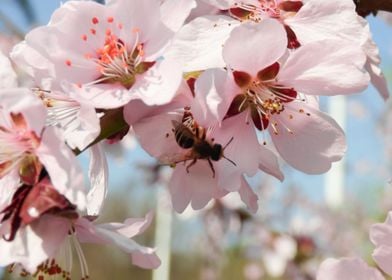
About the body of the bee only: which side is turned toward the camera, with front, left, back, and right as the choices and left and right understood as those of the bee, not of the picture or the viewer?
right
